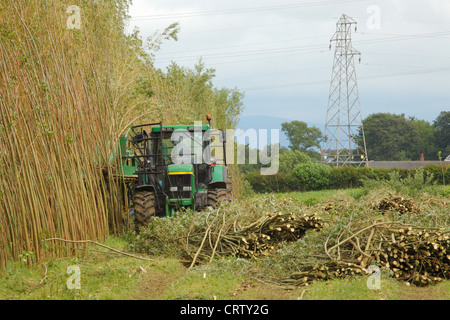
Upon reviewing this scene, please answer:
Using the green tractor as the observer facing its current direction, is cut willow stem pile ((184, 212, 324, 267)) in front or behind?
in front

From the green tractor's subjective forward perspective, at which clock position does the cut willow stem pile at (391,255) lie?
The cut willow stem pile is roughly at 11 o'clock from the green tractor.

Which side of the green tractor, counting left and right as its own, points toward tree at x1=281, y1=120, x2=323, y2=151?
back

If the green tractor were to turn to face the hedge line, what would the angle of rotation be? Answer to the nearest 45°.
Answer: approximately 135° to its left

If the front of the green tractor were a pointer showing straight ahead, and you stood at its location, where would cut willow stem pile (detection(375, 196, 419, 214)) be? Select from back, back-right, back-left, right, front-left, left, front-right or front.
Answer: left

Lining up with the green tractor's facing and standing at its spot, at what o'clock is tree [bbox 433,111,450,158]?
The tree is roughly at 7 o'clock from the green tractor.

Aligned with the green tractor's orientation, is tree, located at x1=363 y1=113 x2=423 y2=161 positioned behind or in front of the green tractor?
behind

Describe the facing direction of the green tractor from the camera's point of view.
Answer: facing the viewer

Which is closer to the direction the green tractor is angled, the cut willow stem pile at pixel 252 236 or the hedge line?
the cut willow stem pile

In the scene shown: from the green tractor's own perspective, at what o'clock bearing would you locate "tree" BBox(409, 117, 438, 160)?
The tree is roughly at 7 o'clock from the green tractor.

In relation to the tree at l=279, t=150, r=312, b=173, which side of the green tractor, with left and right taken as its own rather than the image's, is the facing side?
back
